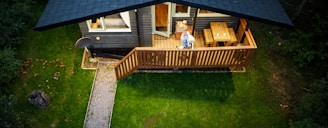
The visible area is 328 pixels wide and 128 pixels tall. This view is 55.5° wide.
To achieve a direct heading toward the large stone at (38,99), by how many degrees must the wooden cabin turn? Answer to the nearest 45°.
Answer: approximately 45° to its right

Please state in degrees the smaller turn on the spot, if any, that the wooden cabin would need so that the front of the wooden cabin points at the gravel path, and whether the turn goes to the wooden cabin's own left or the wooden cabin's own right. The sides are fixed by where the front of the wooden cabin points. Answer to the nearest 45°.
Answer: approximately 45° to the wooden cabin's own right

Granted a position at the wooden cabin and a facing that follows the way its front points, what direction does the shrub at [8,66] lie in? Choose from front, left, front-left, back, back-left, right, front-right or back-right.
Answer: right

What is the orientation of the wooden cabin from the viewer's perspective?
toward the camera
